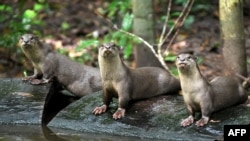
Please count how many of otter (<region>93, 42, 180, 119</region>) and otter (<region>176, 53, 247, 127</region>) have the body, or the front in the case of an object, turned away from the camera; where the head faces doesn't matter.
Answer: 0

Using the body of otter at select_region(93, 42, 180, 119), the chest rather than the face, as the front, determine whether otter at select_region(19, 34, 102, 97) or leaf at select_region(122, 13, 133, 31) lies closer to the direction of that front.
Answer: the otter

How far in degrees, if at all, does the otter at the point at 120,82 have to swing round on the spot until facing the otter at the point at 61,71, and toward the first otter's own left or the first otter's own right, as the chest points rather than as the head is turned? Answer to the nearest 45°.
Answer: approximately 90° to the first otter's own right

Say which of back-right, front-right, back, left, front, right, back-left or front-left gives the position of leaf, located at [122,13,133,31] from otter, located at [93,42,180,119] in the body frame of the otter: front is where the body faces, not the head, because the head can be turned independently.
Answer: back-right

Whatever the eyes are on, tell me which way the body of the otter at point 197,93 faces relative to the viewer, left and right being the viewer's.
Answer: facing the viewer and to the left of the viewer

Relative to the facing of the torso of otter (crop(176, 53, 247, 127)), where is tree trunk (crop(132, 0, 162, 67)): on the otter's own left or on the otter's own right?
on the otter's own right

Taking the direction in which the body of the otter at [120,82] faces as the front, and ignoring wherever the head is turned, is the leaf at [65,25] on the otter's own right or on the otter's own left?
on the otter's own right

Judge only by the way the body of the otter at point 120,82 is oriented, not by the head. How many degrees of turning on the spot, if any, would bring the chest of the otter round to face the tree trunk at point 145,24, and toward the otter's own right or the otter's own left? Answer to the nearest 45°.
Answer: approximately 135° to the otter's own right
